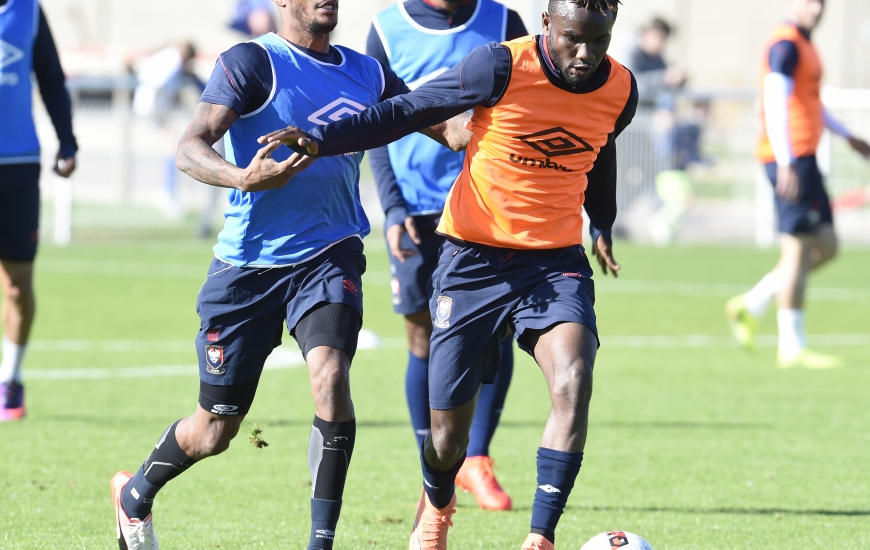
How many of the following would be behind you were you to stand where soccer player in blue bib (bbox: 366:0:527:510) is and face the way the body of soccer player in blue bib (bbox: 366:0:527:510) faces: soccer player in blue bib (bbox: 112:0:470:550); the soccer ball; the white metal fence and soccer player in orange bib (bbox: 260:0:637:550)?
1

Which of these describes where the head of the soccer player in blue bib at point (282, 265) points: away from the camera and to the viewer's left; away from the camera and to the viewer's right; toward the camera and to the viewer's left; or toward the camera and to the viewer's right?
toward the camera and to the viewer's right

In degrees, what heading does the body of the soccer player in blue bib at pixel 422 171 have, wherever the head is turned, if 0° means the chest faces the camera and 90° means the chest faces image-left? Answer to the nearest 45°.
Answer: approximately 0°

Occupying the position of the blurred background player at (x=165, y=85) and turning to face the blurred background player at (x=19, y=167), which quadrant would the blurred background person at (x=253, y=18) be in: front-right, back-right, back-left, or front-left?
back-left

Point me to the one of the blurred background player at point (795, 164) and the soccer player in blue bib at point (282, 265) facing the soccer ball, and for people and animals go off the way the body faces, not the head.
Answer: the soccer player in blue bib

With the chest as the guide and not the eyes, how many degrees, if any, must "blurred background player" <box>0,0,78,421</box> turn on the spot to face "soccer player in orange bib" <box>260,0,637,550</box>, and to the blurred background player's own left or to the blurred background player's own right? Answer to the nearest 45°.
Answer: approximately 45° to the blurred background player's own left

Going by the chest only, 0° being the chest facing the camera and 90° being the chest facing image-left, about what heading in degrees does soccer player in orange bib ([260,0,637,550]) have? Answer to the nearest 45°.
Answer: approximately 0°

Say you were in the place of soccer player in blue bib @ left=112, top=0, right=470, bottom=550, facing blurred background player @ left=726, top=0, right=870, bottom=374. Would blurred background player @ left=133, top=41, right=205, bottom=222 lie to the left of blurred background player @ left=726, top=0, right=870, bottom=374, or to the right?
left
